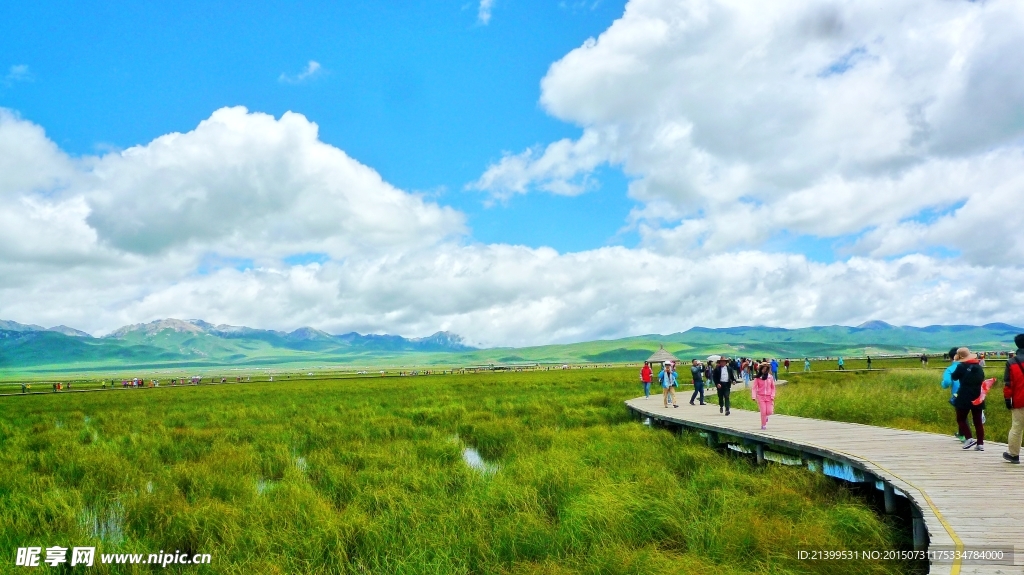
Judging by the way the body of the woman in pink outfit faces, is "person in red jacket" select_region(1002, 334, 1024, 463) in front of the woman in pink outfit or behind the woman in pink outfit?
in front

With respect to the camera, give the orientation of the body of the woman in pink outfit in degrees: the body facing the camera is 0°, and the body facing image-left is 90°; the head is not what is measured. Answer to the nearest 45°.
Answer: approximately 0°

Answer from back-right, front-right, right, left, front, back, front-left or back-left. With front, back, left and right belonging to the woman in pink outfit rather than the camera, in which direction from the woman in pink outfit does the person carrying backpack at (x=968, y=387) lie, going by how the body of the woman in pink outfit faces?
front-left
